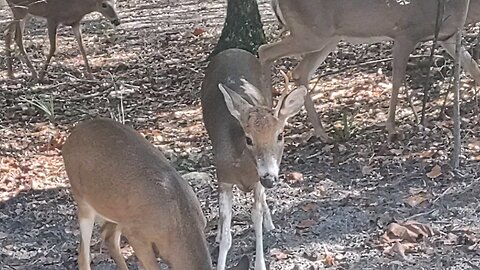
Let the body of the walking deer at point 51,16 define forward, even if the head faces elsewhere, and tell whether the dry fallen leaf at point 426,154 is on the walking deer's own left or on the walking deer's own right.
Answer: on the walking deer's own right

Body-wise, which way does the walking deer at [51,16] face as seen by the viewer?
to the viewer's right

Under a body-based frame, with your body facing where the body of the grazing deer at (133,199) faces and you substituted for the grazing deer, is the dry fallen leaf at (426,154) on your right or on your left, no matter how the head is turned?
on your left

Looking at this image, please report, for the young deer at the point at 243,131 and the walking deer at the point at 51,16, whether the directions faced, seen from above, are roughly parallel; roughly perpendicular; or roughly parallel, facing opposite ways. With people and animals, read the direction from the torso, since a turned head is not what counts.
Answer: roughly perpendicular

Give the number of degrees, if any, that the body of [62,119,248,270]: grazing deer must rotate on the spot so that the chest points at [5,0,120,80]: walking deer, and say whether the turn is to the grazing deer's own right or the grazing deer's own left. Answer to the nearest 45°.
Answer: approximately 135° to the grazing deer's own left
